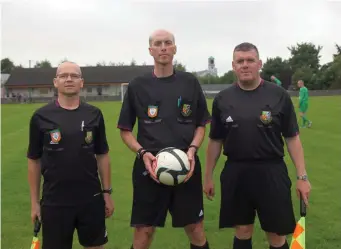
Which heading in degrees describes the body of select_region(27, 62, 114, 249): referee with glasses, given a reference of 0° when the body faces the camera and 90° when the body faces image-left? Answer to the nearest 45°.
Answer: approximately 0°

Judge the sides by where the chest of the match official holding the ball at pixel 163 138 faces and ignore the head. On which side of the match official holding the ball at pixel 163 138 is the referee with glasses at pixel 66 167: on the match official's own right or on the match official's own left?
on the match official's own right

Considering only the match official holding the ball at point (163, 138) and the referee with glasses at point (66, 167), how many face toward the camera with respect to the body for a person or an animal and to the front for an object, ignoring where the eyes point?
2

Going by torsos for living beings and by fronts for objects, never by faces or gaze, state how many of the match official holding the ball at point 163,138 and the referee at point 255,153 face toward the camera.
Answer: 2

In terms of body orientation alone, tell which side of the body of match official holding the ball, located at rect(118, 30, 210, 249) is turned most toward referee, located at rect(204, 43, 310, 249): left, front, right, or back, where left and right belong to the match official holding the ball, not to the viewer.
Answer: left

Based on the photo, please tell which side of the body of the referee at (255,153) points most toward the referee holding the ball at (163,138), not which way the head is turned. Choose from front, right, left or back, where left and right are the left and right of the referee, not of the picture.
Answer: right

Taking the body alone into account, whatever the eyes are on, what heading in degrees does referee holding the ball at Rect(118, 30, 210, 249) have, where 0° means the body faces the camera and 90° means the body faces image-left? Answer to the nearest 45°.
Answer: approximately 0°
